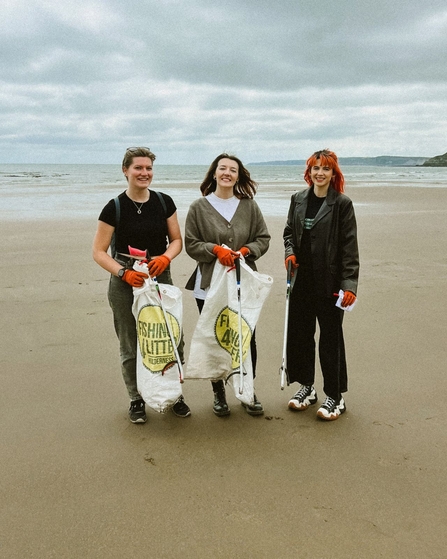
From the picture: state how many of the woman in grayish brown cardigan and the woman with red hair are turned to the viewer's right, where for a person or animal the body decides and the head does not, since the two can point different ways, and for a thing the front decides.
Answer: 0

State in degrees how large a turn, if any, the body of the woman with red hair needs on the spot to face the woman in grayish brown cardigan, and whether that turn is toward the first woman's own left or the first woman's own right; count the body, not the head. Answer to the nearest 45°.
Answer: approximately 45° to the first woman's own right

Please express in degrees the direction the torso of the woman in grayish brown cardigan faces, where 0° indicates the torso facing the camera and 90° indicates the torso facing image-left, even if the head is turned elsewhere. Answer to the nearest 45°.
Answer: approximately 0°

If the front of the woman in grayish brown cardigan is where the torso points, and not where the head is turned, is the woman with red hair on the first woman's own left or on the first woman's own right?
on the first woman's own left
